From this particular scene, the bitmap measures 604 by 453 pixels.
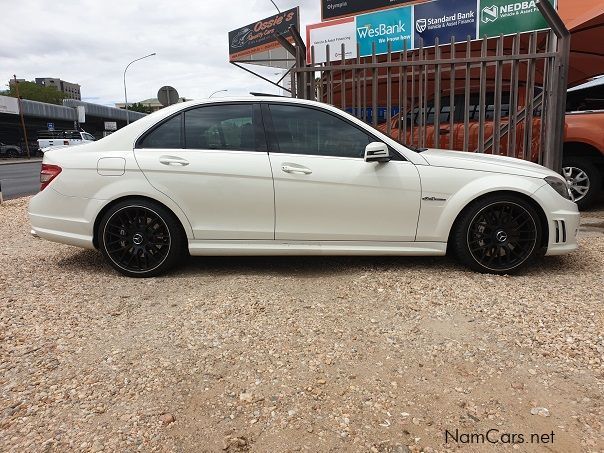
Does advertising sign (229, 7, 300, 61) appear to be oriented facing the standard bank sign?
no

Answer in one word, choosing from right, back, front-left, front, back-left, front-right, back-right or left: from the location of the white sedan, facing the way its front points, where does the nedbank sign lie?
front-left

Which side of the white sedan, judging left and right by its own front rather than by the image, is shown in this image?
right

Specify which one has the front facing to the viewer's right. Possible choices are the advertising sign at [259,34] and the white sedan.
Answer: the white sedan

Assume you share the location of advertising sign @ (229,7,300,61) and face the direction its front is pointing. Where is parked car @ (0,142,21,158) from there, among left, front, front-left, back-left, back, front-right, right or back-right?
right

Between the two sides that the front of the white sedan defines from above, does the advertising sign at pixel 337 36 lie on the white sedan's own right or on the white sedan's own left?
on the white sedan's own left

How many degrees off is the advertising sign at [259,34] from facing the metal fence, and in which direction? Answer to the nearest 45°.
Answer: approximately 45° to its left

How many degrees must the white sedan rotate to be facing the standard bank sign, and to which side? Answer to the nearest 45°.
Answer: approximately 45° to its left

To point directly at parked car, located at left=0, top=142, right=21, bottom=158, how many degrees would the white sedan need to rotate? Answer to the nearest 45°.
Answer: approximately 135° to its left

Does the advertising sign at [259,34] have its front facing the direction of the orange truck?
no

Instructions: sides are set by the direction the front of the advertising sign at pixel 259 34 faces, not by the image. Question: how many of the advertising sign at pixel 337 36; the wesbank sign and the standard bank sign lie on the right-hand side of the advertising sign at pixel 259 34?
0

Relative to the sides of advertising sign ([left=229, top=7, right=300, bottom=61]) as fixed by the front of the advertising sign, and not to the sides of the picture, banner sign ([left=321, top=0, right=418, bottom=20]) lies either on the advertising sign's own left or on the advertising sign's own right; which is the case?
on the advertising sign's own left

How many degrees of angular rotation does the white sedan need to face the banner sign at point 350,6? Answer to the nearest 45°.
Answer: approximately 90° to its left

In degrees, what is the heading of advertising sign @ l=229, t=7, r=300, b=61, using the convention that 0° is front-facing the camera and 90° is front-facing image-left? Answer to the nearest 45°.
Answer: approximately 45°
